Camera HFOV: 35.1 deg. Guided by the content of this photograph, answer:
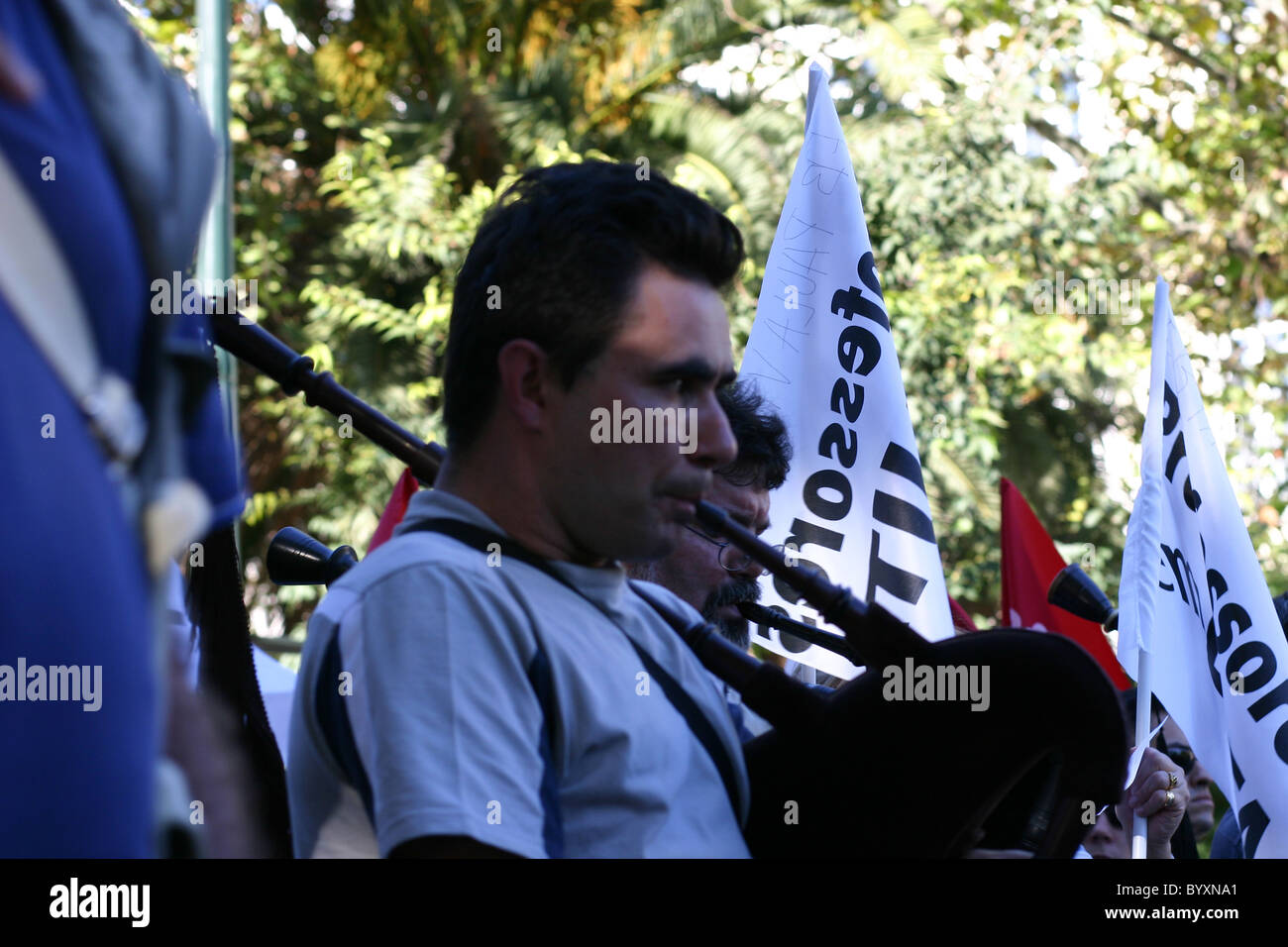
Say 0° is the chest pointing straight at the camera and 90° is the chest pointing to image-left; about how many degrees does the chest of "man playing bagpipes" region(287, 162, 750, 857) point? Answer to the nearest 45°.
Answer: approximately 270°

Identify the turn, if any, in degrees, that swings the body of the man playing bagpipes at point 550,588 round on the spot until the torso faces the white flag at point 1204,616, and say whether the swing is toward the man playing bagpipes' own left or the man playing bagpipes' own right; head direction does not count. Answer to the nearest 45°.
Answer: approximately 45° to the man playing bagpipes' own left

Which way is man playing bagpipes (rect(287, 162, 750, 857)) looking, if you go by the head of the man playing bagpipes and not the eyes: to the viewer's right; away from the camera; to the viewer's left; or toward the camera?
to the viewer's right
